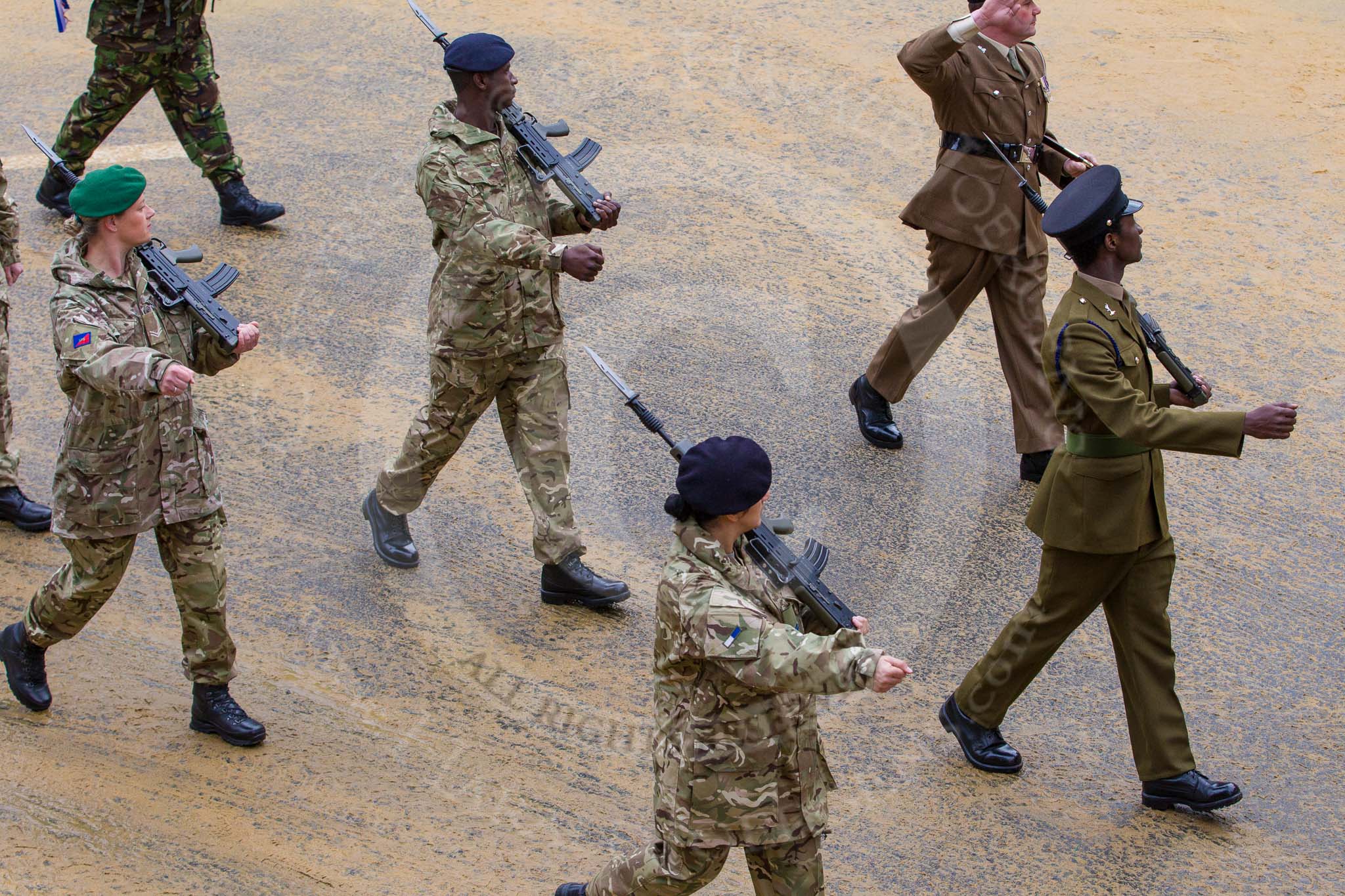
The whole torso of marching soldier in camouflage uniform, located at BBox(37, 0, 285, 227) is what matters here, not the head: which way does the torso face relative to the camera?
to the viewer's right

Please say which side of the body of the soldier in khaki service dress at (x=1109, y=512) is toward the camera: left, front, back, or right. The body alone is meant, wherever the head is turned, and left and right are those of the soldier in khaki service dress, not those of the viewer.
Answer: right

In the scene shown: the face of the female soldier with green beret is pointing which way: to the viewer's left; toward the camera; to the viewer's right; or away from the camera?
to the viewer's right

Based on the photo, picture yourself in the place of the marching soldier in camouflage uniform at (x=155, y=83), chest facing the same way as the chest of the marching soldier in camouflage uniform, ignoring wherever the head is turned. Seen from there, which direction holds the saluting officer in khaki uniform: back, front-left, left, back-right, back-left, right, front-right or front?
front-right

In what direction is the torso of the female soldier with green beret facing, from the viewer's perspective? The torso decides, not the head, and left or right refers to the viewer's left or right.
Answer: facing the viewer and to the right of the viewer

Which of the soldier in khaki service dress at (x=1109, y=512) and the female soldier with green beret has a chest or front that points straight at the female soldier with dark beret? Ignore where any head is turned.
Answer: the female soldier with green beret

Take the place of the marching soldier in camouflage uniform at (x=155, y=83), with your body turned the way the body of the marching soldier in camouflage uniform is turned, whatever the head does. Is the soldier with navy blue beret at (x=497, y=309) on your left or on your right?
on your right

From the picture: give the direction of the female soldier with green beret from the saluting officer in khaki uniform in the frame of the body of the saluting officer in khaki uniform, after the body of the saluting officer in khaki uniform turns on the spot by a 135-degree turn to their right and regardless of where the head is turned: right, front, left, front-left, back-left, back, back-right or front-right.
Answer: front-left

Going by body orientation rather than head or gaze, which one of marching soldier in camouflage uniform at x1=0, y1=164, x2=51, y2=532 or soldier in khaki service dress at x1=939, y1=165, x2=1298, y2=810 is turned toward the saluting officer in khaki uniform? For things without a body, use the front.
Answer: the marching soldier in camouflage uniform

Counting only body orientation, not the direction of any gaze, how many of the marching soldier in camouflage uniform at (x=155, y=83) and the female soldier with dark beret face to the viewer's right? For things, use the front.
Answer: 2

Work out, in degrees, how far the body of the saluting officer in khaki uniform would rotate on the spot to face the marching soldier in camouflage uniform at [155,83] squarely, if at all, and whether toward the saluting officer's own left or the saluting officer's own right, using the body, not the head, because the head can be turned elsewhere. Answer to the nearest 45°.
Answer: approximately 135° to the saluting officer's own right

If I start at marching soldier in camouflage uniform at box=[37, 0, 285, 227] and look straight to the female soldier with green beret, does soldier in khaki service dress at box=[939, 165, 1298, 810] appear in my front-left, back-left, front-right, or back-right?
front-left

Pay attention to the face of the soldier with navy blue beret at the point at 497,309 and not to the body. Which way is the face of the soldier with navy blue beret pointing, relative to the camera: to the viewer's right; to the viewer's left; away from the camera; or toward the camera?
to the viewer's right

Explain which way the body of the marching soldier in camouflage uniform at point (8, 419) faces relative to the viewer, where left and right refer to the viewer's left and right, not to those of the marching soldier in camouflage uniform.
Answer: facing to the right of the viewer

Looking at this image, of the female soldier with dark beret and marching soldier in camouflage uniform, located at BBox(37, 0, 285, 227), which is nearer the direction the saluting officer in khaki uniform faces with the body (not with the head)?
the female soldier with dark beret

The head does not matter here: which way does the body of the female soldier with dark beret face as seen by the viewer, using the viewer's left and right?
facing to the right of the viewer

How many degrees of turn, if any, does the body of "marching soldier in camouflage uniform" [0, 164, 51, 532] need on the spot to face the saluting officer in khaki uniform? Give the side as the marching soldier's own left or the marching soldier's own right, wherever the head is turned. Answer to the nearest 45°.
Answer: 0° — they already face them

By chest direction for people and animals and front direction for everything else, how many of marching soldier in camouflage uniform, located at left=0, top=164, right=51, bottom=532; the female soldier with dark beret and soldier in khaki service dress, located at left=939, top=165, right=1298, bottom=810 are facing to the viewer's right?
3

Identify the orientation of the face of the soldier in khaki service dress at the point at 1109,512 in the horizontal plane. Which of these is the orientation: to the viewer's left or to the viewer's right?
to the viewer's right
